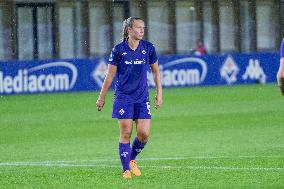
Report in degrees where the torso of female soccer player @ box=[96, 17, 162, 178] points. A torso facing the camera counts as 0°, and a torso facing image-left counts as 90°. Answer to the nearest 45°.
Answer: approximately 0°

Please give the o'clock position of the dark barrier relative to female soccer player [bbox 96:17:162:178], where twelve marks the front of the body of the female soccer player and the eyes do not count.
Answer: The dark barrier is roughly at 6 o'clock from the female soccer player.
